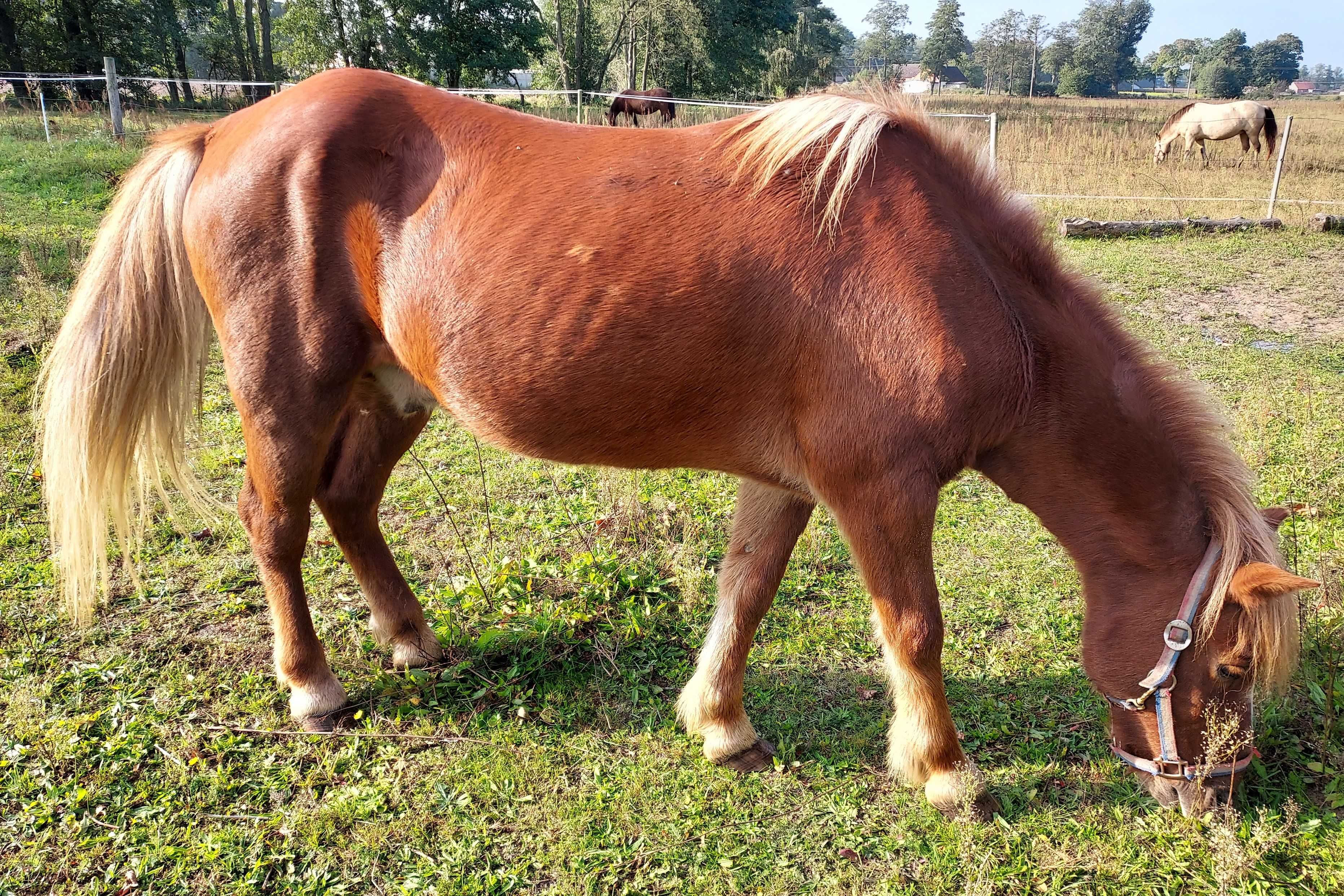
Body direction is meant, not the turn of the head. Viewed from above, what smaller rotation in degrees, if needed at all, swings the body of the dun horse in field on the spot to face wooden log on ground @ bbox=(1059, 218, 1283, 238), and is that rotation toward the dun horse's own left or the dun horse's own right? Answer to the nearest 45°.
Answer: approximately 90° to the dun horse's own left

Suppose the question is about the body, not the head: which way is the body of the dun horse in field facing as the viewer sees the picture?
to the viewer's left

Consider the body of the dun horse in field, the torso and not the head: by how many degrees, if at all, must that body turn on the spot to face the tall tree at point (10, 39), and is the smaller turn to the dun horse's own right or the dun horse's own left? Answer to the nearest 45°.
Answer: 0° — it already faces it

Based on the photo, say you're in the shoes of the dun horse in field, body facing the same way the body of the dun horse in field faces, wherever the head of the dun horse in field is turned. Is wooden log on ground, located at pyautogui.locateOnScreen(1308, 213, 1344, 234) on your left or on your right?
on your left

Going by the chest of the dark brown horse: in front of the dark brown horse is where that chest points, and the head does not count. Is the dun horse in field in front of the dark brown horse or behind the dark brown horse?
behind

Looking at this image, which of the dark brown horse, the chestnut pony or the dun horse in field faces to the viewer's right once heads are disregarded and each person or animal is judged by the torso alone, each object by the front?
the chestnut pony

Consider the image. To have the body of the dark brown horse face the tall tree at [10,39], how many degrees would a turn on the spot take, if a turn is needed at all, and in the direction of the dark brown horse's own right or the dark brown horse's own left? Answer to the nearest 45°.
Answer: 0° — it already faces it

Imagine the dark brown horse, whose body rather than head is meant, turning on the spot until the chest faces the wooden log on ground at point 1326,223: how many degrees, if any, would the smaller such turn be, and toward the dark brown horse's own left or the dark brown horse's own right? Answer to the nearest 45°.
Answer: approximately 135° to the dark brown horse's own left

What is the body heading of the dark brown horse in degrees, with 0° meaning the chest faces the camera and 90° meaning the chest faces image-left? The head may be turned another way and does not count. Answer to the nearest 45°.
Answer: approximately 90°

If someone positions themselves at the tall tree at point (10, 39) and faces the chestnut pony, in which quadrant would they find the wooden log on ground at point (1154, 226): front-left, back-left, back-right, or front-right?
front-left

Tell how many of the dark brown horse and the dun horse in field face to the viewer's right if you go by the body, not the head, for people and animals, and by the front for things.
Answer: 0

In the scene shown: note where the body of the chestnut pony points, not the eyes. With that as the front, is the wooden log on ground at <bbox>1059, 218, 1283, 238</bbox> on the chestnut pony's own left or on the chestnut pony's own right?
on the chestnut pony's own left

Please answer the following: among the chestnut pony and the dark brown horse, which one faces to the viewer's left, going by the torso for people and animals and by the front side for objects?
the dark brown horse

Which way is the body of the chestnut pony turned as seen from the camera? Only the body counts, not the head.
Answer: to the viewer's right
